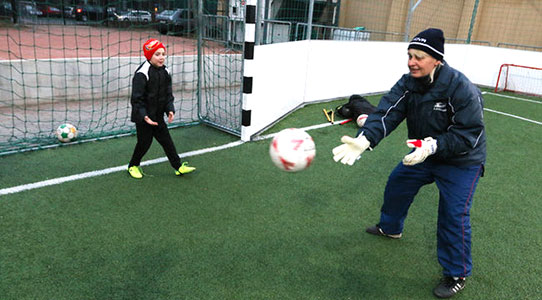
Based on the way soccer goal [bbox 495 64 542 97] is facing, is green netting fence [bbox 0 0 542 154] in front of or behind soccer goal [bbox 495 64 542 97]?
in front

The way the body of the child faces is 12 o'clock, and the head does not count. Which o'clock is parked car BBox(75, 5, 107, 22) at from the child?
The parked car is roughly at 7 o'clock from the child.

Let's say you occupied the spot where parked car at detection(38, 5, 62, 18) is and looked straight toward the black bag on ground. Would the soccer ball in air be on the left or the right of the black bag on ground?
right

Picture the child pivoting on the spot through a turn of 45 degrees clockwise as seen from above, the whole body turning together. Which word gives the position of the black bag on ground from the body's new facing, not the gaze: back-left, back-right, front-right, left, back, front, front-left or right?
back-left

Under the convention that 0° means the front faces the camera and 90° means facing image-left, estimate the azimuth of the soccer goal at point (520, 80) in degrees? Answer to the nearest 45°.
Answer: approximately 45°

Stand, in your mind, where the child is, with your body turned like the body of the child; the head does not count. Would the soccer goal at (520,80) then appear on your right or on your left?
on your left

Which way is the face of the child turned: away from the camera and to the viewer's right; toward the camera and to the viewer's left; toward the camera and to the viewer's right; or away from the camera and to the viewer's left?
toward the camera and to the viewer's right

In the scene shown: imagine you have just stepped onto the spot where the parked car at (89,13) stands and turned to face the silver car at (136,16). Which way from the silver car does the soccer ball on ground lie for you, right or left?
right

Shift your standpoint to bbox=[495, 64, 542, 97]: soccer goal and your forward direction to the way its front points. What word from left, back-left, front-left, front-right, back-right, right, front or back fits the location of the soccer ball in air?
front-left

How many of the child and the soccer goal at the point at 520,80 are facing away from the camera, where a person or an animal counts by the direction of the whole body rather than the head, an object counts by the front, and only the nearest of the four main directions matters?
0

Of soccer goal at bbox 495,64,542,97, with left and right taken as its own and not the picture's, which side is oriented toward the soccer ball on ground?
front

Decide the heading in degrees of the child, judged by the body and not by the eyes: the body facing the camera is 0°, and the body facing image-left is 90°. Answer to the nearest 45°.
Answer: approximately 315°
